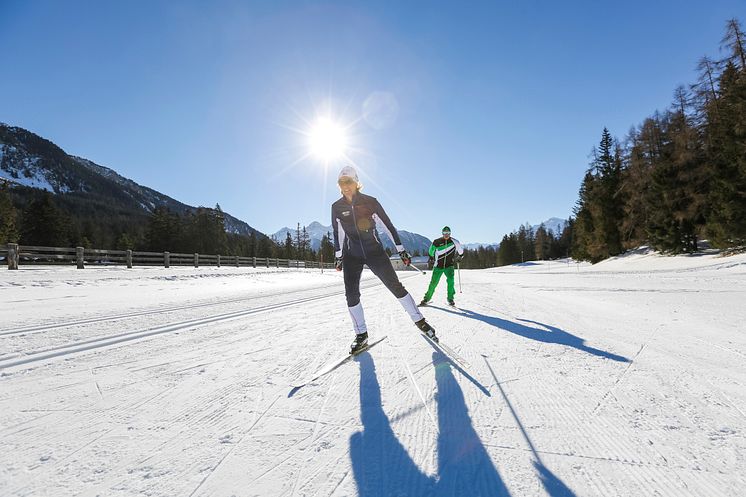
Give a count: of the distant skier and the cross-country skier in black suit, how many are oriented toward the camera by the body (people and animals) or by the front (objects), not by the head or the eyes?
2

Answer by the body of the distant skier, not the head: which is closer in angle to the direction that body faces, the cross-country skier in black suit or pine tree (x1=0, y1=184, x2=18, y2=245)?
the cross-country skier in black suit

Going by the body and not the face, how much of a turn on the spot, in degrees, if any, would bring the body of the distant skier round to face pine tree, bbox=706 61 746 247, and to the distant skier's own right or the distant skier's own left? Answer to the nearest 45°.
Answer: approximately 135° to the distant skier's own left

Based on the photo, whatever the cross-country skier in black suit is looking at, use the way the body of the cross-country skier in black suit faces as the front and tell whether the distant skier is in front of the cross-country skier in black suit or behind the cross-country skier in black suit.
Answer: behind

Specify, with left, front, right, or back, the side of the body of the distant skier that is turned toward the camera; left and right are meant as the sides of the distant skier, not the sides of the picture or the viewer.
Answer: front

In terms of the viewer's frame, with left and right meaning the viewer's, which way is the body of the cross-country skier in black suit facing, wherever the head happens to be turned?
facing the viewer

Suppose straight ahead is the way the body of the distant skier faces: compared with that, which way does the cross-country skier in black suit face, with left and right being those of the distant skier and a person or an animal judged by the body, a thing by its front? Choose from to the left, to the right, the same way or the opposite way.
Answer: the same way

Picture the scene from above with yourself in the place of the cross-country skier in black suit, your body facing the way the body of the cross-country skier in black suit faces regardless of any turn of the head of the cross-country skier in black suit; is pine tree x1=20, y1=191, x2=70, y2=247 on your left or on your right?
on your right
